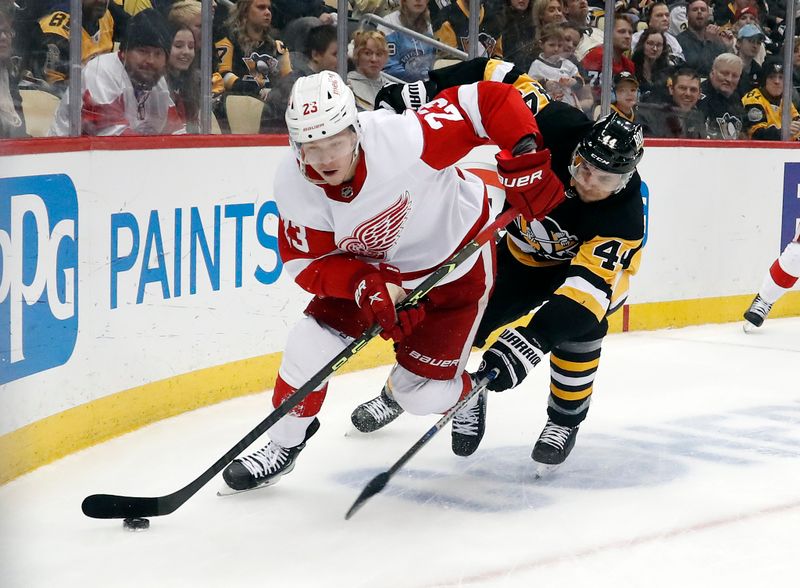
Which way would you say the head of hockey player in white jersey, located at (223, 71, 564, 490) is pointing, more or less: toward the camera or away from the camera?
toward the camera

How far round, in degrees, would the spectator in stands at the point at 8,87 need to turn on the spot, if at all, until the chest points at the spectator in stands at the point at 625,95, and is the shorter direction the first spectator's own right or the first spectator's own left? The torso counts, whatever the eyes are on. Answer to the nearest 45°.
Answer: approximately 135° to the first spectator's own left

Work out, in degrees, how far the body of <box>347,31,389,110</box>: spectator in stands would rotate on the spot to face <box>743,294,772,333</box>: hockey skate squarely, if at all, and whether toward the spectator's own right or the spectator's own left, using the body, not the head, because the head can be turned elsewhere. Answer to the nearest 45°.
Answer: approximately 90° to the spectator's own left

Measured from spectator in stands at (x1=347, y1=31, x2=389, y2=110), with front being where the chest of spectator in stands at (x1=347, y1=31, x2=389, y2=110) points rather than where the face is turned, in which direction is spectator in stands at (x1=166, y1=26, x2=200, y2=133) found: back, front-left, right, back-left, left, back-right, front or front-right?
front-right

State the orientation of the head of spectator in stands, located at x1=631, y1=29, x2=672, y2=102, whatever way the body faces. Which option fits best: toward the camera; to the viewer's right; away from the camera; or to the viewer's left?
toward the camera

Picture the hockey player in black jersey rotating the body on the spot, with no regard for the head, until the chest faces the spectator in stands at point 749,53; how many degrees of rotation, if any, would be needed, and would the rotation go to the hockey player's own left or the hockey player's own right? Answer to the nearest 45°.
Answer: approximately 135° to the hockey player's own right

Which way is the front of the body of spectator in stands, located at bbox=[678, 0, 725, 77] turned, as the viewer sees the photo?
toward the camera

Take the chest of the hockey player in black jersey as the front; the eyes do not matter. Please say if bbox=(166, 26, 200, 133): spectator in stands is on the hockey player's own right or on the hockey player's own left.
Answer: on the hockey player's own right

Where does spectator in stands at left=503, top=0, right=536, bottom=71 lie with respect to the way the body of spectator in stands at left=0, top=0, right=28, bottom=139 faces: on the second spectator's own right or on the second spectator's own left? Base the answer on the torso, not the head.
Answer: on the second spectator's own left

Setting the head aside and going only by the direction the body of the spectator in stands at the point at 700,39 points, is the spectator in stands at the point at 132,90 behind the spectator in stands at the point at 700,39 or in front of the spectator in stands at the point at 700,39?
in front

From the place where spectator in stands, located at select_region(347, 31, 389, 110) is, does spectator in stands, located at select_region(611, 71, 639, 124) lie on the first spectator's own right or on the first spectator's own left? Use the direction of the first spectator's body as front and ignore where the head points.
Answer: on the first spectator's own left

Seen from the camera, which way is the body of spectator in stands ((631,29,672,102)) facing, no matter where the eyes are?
toward the camera

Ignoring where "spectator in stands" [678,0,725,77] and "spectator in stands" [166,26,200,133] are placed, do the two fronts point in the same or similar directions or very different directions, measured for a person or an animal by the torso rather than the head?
same or similar directions

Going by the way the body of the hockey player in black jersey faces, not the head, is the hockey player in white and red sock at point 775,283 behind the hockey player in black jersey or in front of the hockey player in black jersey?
behind

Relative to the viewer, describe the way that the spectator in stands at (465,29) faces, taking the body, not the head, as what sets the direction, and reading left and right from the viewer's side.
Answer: facing the viewer
